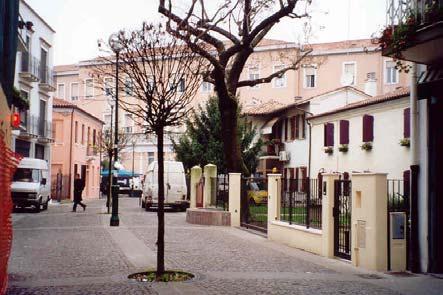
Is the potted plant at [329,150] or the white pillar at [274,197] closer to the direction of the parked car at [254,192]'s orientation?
the white pillar

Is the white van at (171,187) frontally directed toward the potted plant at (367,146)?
no

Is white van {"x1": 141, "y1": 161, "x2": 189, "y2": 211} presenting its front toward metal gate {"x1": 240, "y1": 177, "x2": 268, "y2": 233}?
no

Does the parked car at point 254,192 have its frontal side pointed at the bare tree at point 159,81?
no

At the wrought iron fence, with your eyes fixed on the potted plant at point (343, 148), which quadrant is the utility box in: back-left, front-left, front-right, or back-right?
back-right

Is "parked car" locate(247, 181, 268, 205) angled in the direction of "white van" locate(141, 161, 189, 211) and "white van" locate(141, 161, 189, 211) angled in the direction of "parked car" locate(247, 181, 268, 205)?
no
